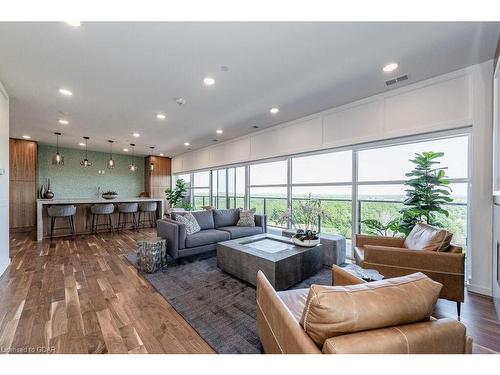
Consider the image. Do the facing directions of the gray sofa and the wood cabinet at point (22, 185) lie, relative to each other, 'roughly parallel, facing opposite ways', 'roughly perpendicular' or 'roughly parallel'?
roughly parallel

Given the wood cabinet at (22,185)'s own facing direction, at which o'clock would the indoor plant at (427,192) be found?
The indoor plant is roughly at 11 o'clock from the wood cabinet.

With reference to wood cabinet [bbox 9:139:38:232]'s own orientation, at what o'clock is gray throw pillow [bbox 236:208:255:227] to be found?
The gray throw pillow is roughly at 11 o'clock from the wood cabinet.

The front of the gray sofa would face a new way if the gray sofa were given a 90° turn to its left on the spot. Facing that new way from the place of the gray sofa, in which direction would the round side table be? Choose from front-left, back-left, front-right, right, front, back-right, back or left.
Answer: back

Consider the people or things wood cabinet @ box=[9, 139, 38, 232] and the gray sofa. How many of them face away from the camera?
0

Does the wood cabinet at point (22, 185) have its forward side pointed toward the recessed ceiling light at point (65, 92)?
yes

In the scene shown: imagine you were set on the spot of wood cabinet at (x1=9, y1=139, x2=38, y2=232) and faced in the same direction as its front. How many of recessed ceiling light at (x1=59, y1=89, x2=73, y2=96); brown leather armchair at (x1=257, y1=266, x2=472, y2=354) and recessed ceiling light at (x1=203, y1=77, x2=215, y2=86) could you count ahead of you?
3

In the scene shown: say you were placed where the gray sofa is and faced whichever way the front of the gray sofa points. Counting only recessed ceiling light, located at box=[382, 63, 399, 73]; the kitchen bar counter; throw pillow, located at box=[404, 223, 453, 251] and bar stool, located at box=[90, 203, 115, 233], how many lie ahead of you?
2

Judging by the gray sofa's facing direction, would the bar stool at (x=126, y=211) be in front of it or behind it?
behind

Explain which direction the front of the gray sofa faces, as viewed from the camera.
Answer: facing the viewer and to the right of the viewer

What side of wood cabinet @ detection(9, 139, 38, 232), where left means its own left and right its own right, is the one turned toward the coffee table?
front
